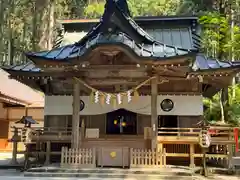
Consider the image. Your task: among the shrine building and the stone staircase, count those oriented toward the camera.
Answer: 2

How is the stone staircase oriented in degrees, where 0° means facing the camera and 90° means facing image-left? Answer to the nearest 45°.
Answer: approximately 0°
